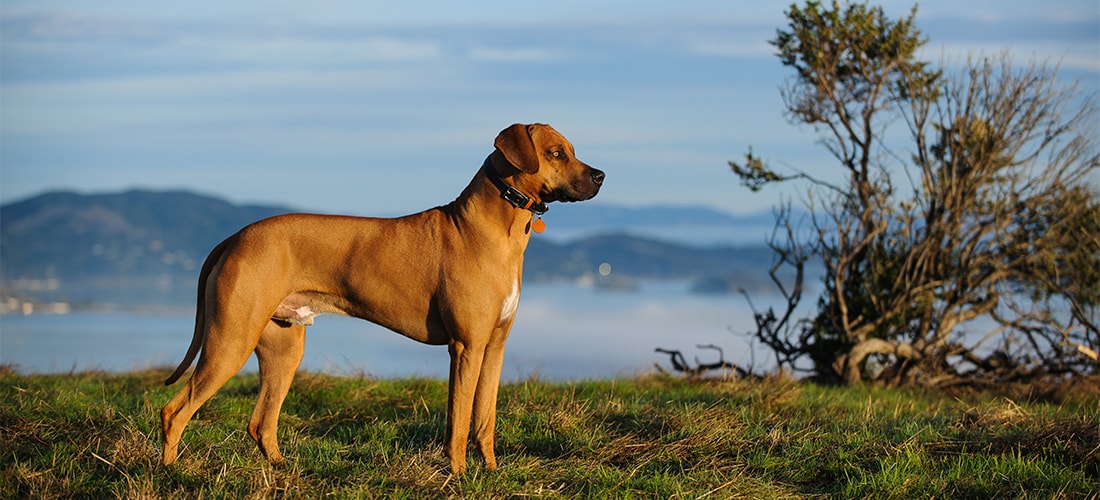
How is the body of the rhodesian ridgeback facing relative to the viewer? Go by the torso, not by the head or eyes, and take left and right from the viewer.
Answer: facing to the right of the viewer

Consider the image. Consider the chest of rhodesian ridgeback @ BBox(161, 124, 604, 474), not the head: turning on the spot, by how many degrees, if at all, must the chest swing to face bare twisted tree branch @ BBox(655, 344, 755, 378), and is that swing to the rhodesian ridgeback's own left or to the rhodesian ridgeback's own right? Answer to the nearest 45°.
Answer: approximately 45° to the rhodesian ridgeback's own left
